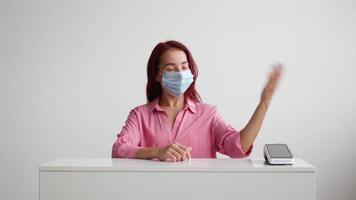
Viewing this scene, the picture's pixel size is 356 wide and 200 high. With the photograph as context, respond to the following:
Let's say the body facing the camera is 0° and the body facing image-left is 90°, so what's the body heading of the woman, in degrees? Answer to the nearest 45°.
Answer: approximately 0°

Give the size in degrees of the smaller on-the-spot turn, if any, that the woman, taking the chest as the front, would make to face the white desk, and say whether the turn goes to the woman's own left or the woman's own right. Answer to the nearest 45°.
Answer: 0° — they already face it
